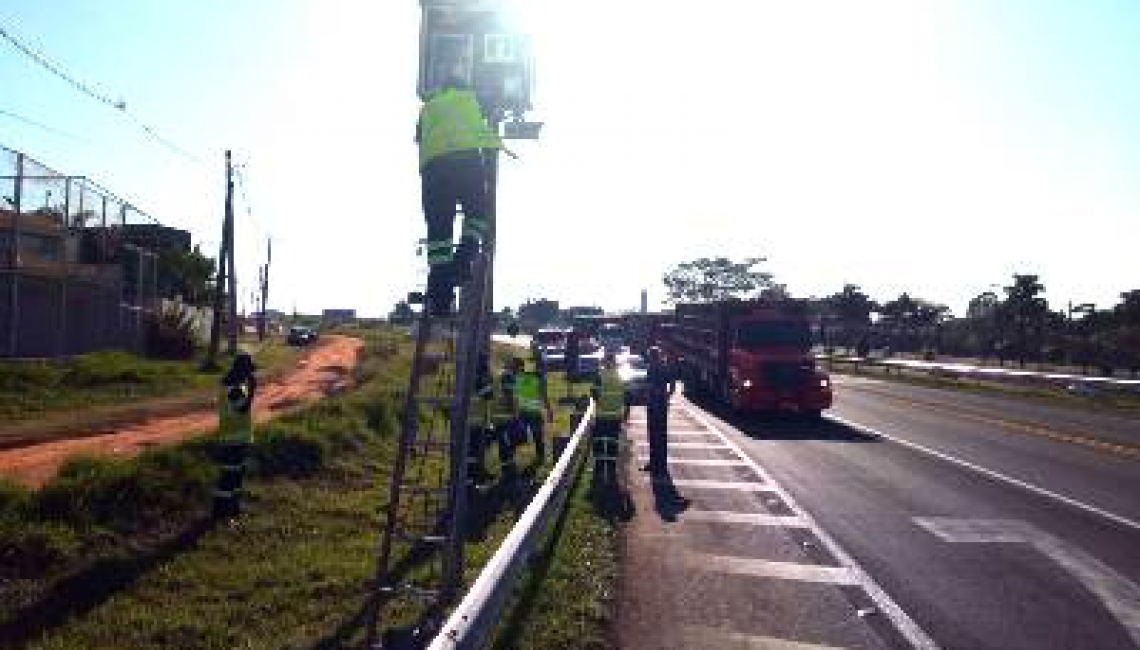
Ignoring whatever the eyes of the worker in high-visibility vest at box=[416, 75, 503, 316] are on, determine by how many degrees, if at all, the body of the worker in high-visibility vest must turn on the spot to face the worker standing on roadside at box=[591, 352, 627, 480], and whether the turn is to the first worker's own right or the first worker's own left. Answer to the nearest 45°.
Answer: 0° — they already face them

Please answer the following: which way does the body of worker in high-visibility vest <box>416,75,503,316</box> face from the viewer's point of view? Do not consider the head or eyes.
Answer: away from the camera

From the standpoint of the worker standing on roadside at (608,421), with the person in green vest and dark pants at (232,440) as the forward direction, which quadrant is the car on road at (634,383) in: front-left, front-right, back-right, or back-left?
back-right
